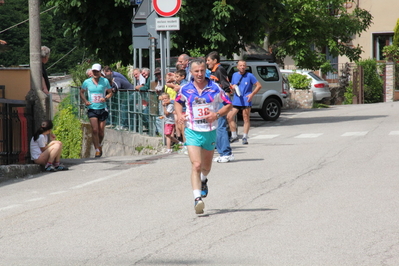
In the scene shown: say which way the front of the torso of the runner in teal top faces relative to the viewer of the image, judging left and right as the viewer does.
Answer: facing the viewer

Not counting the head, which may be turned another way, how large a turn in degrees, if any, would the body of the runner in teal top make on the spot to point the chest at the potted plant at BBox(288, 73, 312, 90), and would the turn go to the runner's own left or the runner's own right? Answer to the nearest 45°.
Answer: approximately 135° to the runner's own left

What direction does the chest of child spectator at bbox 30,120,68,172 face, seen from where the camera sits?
to the viewer's right

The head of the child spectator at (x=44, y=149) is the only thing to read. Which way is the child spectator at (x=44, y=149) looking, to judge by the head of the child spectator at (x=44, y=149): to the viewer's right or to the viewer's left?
to the viewer's right

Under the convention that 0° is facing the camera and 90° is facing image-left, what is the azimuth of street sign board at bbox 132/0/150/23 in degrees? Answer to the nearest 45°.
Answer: approximately 180°

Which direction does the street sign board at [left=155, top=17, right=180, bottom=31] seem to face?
toward the camera

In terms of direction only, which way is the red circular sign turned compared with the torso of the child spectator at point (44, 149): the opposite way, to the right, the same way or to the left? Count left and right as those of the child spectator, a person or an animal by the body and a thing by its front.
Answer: to the right

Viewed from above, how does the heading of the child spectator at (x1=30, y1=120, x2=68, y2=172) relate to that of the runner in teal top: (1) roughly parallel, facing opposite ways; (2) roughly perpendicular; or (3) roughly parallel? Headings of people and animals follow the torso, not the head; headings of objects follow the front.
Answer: roughly perpendicular
